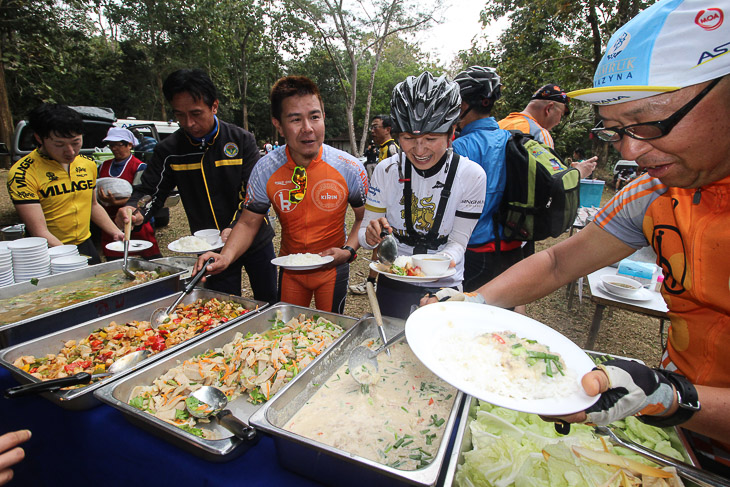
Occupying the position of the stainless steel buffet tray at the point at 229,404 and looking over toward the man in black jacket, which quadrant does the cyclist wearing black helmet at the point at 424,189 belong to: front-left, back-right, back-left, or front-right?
front-right

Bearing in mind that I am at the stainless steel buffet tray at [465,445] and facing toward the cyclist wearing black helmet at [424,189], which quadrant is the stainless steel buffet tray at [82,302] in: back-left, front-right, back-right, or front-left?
front-left

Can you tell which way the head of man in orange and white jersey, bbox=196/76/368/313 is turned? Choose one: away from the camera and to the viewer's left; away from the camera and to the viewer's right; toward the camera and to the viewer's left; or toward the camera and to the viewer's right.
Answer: toward the camera and to the viewer's right

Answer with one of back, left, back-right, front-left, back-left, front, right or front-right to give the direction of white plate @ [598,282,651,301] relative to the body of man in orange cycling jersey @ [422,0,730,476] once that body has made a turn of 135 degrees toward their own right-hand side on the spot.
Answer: front

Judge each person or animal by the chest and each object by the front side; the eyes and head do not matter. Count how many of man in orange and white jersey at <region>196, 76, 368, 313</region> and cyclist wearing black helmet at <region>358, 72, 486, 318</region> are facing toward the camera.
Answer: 2

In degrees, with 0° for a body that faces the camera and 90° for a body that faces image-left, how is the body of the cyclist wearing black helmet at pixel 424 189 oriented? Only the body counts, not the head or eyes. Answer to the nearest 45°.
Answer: approximately 0°

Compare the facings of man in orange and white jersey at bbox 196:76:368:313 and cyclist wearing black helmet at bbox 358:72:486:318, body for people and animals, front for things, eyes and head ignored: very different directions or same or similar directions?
same or similar directions

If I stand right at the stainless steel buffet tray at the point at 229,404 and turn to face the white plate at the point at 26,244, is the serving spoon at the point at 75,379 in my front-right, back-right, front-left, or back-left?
front-left

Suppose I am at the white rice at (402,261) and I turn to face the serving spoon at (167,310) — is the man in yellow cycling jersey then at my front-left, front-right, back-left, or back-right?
front-right

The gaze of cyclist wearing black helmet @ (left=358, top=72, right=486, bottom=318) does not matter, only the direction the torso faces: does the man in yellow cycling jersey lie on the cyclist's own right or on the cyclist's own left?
on the cyclist's own right

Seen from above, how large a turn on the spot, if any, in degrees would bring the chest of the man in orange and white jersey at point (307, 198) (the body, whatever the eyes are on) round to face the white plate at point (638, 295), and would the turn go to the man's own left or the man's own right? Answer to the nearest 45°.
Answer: approximately 90° to the man's own left

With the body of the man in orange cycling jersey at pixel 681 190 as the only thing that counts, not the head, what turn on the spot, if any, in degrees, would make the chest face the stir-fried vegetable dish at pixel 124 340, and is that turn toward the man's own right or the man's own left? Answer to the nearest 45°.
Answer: approximately 45° to the man's own right

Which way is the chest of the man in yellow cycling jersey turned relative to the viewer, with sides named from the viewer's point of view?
facing the viewer and to the right of the viewer

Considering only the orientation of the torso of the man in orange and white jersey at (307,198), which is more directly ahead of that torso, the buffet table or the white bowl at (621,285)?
the buffet table

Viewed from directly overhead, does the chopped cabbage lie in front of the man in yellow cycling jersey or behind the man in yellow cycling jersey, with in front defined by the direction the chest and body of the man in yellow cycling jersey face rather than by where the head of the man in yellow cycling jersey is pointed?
in front

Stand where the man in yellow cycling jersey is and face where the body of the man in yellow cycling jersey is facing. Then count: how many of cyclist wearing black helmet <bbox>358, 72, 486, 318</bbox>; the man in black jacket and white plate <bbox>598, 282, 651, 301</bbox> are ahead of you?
3

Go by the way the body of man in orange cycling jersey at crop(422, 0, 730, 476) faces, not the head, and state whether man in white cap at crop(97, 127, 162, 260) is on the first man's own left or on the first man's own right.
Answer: on the first man's own right
